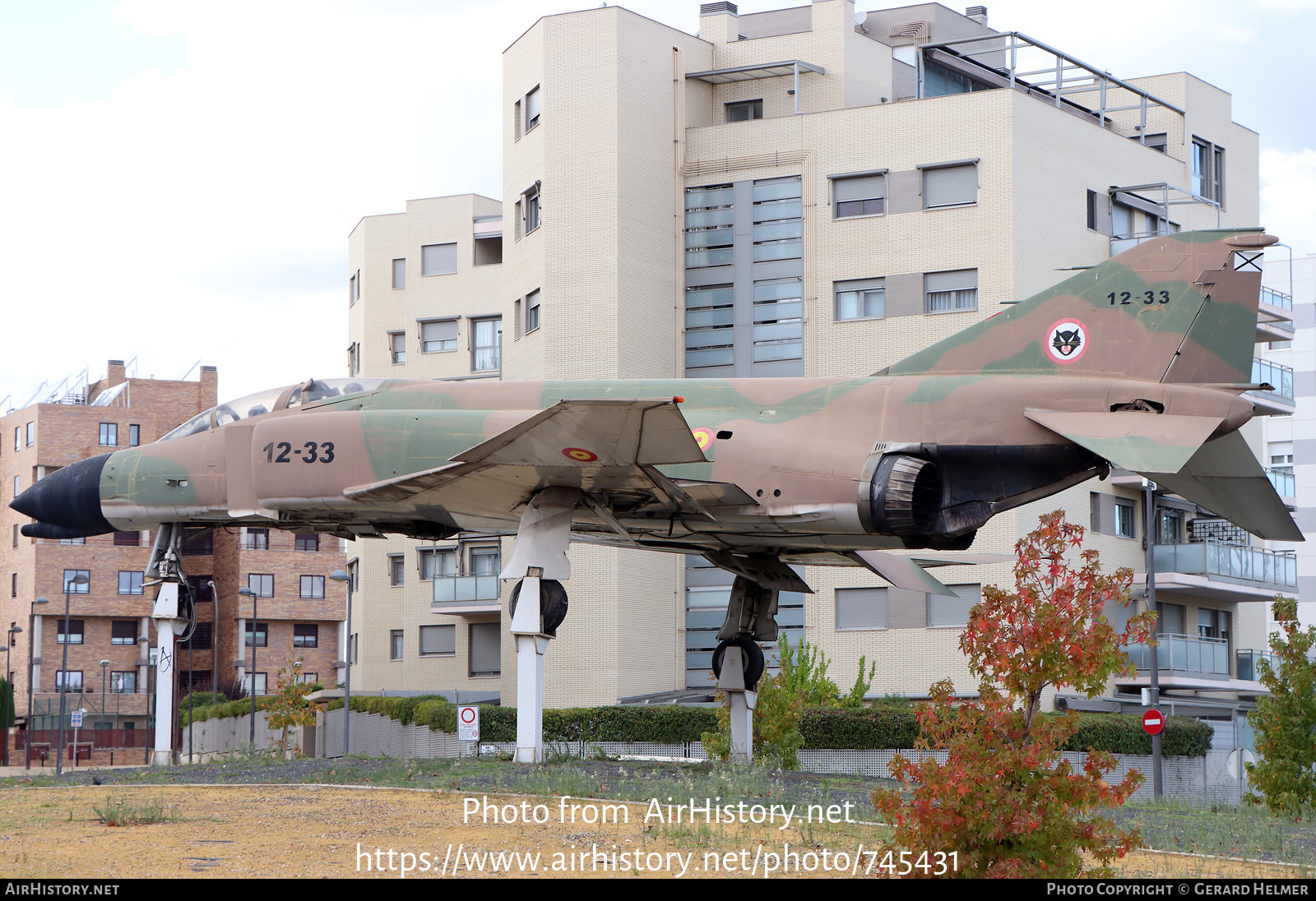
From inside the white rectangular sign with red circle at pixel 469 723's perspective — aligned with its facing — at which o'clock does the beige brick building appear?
The beige brick building is roughly at 7 o'clock from the white rectangular sign with red circle.

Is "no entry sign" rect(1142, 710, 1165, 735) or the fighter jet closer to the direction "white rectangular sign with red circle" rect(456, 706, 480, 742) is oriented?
the fighter jet

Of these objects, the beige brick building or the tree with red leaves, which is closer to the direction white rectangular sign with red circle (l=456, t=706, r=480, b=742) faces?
the tree with red leaves

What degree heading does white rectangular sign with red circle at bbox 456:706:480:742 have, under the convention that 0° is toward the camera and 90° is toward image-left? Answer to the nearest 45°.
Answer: approximately 0°

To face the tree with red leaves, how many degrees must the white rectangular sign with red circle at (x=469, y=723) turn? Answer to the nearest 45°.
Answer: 0° — it already faces it

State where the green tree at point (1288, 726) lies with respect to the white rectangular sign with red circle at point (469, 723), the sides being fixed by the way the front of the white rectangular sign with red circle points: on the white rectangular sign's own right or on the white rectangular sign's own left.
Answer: on the white rectangular sign's own left

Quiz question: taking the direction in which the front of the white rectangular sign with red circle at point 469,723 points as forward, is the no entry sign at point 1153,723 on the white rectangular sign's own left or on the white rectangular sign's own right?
on the white rectangular sign's own left
